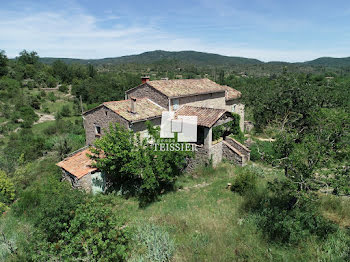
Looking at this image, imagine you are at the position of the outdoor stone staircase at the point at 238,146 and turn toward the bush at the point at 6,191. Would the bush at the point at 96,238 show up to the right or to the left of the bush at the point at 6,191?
left

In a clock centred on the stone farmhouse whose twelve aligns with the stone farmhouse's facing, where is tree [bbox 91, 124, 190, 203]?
The tree is roughly at 2 o'clock from the stone farmhouse.

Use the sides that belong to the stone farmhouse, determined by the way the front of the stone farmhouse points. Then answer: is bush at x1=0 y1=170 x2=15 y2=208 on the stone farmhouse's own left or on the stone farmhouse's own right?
on the stone farmhouse's own right

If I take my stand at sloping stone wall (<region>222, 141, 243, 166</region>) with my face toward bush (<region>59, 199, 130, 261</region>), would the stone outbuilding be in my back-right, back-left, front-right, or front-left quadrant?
front-right

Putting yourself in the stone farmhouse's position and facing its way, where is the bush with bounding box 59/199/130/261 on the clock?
The bush is roughly at 2 o'clock from the stone farmhouse.

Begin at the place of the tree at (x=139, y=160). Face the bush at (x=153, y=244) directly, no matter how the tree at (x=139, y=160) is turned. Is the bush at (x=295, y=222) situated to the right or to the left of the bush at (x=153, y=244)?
left

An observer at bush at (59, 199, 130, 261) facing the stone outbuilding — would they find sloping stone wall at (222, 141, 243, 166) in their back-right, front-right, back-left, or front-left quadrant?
front-right

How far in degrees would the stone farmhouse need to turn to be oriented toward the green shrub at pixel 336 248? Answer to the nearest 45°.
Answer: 0° — it already faces it

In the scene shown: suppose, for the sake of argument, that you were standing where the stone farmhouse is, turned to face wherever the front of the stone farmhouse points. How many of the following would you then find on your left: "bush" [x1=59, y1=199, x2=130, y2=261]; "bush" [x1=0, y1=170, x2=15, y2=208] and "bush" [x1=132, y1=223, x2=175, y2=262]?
0

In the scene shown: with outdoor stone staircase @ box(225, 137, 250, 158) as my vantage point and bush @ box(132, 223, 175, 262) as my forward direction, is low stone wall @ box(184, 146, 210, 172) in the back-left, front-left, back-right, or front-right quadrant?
front-right

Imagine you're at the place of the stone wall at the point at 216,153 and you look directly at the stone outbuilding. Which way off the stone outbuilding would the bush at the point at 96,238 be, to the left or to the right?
left

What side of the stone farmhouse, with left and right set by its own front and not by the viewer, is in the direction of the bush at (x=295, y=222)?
front

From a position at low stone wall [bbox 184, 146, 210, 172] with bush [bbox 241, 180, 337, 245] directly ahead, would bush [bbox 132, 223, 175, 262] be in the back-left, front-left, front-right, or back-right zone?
front-right

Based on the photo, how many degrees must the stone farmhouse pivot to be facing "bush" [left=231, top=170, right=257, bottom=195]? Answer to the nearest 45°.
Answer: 0° — it already faces it

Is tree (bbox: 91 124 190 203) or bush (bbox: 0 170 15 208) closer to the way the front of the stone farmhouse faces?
the tree

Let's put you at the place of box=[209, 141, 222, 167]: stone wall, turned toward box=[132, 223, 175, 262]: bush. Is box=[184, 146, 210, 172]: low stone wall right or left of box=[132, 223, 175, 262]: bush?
right
